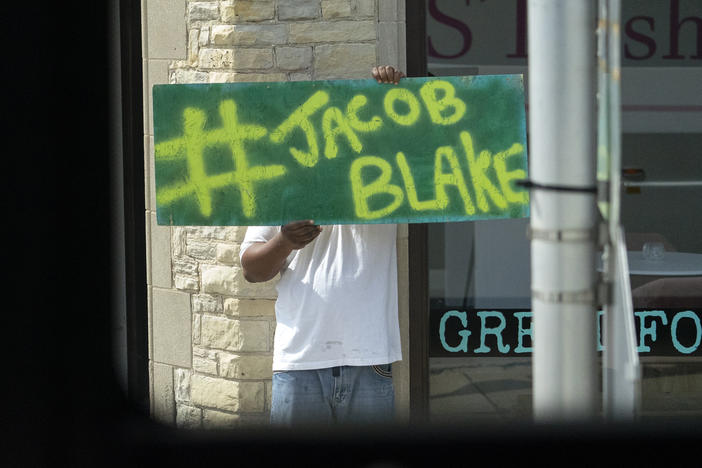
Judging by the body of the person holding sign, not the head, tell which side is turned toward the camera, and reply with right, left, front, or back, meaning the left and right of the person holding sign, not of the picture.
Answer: front

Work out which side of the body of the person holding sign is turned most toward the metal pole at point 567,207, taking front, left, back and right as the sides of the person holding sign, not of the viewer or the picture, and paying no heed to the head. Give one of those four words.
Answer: front
